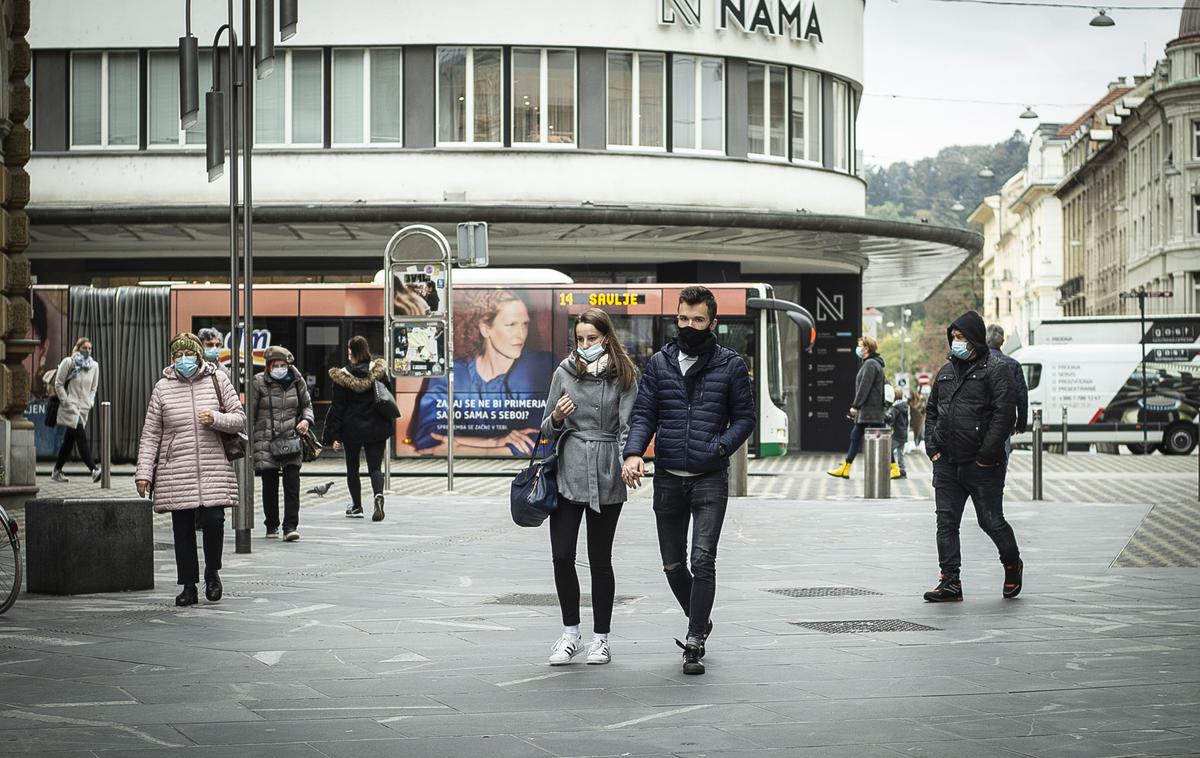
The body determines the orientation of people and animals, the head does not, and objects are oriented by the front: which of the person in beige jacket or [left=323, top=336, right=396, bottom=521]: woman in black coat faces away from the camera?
the woman in black coat

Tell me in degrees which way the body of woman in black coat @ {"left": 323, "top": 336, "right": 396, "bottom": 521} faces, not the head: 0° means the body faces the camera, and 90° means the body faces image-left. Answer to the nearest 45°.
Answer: approximately 180°

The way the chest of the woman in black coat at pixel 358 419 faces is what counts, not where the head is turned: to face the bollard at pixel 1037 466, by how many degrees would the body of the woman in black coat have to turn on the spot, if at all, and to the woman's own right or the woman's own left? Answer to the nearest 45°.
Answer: approximately 90° to the woman's own right

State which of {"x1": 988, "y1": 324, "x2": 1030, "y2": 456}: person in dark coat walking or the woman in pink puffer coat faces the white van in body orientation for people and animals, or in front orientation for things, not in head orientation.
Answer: the person in dark coat walking

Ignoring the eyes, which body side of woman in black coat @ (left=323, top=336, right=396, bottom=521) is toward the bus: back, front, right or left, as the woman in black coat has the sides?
front

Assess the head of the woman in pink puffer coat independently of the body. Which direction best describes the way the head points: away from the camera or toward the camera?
toward the camera

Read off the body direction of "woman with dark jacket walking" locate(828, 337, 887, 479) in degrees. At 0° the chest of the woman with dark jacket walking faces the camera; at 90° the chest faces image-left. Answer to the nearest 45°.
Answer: approximately 90°

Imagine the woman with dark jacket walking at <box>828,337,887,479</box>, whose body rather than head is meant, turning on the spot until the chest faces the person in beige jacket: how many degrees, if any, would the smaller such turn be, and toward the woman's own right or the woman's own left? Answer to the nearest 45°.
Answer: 0° — they already face them

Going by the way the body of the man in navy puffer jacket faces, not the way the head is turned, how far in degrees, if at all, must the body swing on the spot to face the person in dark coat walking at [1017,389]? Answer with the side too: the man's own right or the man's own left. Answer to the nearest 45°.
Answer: approximately 135° to the man's own left

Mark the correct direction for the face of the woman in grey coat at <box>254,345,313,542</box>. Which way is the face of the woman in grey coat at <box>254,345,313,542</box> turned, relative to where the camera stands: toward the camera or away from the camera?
toward the camera

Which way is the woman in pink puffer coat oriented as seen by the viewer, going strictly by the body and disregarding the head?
toward the camera

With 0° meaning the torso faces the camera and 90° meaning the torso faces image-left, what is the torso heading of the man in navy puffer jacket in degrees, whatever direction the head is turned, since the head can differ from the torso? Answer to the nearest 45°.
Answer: approximately 0°

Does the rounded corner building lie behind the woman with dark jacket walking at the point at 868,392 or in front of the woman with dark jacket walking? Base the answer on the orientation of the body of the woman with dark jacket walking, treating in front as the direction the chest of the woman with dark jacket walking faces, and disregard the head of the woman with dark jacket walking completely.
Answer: in front

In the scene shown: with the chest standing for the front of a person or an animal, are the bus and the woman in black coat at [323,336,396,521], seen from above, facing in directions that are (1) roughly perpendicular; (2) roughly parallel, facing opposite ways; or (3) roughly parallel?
roughly perpendicular

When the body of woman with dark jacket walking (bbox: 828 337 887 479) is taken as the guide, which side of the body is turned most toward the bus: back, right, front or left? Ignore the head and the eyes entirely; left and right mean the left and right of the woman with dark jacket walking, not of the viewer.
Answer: front
